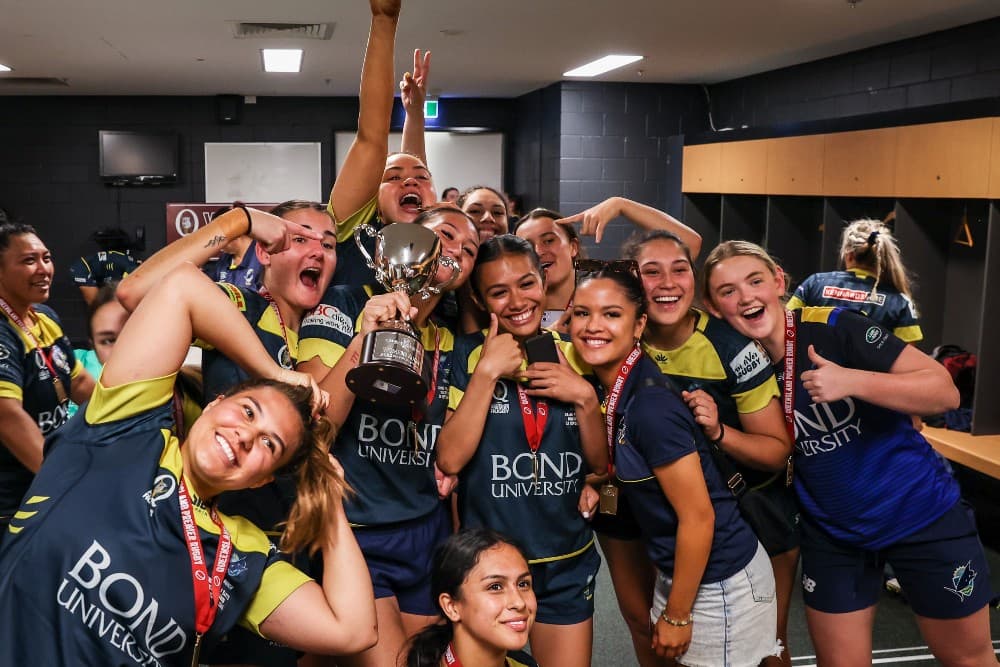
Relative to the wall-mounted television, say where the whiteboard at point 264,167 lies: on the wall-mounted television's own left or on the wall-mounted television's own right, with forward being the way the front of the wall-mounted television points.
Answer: on the wall-mounted television's own left

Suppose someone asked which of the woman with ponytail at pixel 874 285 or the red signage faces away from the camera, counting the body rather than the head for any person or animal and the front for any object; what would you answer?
the woman with ponytail

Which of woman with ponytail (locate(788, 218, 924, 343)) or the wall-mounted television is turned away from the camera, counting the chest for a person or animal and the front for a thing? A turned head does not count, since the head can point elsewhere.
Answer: the woman with ponytail

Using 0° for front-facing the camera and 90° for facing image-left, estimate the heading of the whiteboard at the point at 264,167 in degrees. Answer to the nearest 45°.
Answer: approximately 0°

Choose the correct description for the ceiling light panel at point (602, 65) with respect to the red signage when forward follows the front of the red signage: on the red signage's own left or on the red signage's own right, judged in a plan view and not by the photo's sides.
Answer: on the red signage's own left

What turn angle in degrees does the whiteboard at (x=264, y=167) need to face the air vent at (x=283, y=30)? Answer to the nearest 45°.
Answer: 0° — it already faces it

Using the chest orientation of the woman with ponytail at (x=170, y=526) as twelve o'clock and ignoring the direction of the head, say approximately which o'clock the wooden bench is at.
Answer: The wooden bench is roughly at 8 o'clock from the woman with ponytail.

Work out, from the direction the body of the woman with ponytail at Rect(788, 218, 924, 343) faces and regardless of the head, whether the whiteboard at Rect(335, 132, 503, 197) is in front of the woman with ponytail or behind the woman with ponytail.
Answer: in front

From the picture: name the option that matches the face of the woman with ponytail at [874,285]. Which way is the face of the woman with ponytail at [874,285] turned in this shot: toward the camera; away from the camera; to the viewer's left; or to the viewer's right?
away from the camera

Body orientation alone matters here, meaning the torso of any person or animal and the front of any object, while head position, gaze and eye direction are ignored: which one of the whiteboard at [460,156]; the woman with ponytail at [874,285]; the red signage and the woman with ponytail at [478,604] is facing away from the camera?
the woman with ponytail at [874,285]

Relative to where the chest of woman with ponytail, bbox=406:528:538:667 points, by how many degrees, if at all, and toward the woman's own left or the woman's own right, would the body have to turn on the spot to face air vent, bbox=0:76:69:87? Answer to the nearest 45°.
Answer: approximately 180°

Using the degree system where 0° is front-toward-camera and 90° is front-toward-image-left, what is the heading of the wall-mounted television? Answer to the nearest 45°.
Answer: approximately 0°
